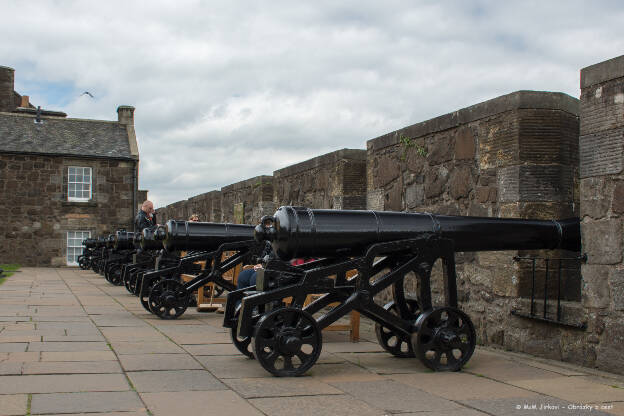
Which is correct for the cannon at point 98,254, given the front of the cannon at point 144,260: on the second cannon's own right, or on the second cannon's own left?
on the second cannon's own left

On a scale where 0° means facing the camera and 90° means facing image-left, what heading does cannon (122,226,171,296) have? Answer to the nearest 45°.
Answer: approximately 270°

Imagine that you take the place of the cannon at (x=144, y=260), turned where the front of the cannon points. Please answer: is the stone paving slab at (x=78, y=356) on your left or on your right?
on your right
